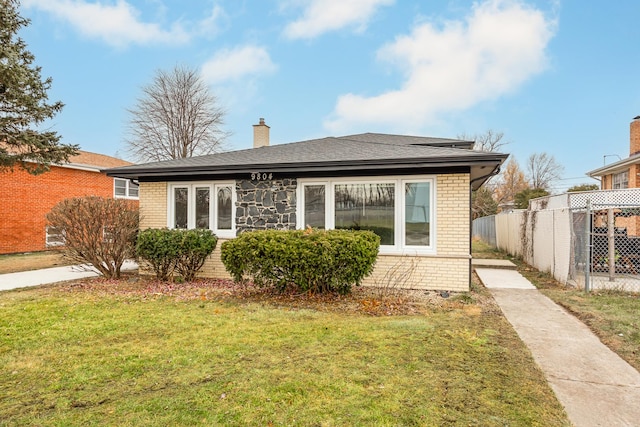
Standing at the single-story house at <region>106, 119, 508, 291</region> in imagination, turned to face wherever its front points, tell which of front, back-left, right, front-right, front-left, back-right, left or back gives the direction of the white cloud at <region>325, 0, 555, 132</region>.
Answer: back-left

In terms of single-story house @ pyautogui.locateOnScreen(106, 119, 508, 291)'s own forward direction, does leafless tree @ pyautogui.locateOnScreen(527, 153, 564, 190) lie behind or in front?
behind

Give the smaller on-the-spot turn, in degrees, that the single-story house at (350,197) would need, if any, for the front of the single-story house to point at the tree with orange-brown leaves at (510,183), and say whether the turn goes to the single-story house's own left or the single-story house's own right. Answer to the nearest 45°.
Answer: approximately 135° to the single-story house's own left

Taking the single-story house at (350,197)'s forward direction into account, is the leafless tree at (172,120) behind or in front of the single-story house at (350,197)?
behind

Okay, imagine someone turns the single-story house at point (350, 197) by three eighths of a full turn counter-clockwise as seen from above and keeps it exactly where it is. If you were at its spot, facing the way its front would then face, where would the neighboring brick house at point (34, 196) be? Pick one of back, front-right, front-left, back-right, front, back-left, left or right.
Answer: left

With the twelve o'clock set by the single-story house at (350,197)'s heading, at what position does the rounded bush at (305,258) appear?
The rounded bush is roughly at 1 o'clock from the single-story house.

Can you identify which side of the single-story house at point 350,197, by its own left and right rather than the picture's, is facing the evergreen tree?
right

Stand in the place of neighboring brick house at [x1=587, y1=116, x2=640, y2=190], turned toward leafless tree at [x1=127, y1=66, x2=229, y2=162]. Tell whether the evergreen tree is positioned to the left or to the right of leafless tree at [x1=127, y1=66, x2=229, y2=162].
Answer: left

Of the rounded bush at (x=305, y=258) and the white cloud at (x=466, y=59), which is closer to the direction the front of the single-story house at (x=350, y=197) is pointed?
the rounded bush

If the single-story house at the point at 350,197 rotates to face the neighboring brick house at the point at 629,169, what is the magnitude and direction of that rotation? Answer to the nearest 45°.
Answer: approximately 135° to its left

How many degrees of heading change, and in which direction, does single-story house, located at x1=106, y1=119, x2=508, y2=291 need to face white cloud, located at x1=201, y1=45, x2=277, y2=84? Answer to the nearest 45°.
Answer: approximately 135° to its right

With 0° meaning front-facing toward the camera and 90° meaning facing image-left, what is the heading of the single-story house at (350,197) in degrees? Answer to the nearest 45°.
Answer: approximately 0°
